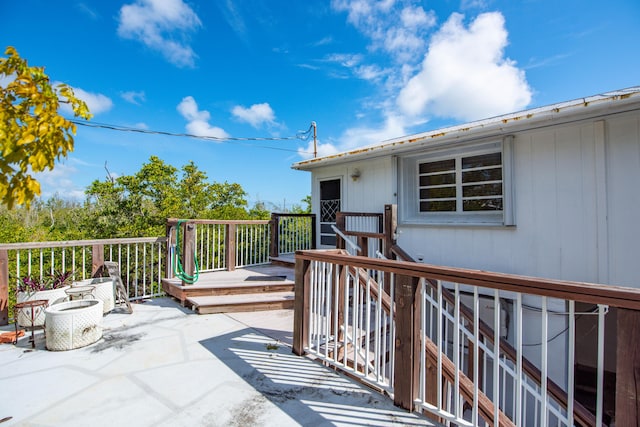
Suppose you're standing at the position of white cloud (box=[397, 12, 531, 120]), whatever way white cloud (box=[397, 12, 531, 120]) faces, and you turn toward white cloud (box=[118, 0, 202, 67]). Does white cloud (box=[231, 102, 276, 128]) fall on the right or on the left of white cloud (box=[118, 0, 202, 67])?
right

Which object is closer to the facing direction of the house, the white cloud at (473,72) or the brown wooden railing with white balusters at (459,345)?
the brown wooden railing with white balusters

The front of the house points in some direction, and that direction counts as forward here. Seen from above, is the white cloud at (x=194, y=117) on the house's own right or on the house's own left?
on the house's own right

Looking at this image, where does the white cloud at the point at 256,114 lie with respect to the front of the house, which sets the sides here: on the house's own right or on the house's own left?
on the house's own right

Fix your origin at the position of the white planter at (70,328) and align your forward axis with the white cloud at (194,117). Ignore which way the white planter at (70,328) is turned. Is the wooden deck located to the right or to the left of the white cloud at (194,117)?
right

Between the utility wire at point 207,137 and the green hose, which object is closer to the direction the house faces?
the green hose

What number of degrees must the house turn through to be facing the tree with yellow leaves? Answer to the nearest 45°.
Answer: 0° — it already faces it

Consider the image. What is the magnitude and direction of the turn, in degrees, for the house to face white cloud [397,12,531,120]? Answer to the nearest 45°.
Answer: approximately 135° to its right

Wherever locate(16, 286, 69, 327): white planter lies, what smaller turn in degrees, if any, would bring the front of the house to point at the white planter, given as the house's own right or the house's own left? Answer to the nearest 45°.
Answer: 0° — it already faces it

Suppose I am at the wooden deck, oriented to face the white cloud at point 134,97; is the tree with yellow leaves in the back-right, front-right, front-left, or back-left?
back-left

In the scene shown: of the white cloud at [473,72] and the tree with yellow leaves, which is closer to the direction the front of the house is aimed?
the tree with yellow leaves

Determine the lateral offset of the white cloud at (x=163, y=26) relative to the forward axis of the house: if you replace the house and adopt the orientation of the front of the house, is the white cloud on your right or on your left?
on your right

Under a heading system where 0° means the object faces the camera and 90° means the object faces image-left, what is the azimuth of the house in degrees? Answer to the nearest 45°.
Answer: approximately 45°

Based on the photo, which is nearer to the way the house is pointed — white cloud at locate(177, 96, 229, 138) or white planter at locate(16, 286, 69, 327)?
the white planter

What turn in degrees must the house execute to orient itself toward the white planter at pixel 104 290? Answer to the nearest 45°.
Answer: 0° — it already faces it
